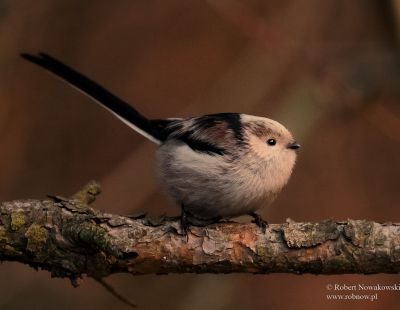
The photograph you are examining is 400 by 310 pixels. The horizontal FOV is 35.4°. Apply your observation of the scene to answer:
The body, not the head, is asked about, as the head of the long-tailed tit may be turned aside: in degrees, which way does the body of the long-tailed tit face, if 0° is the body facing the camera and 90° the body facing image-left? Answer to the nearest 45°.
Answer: approximately 270°
